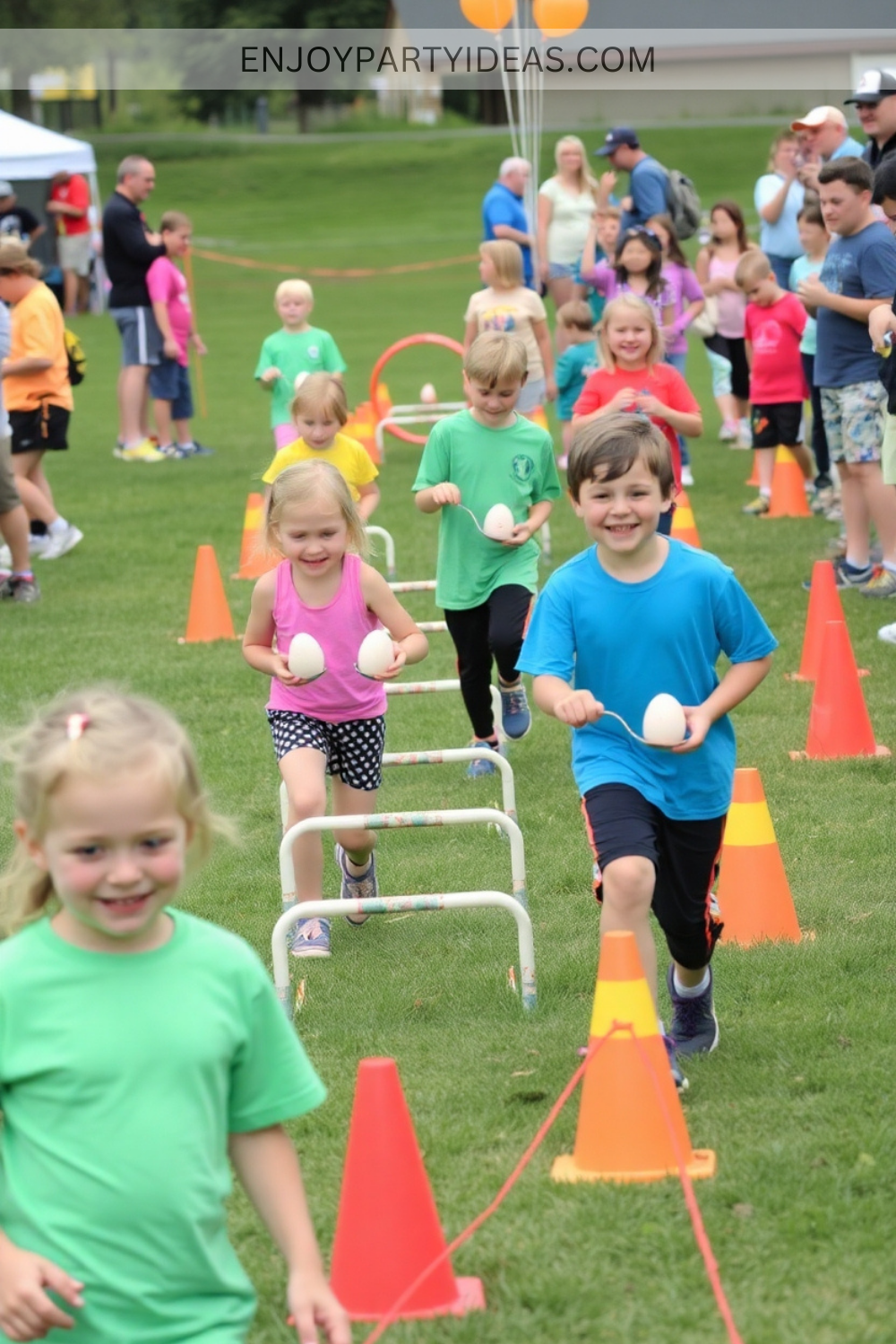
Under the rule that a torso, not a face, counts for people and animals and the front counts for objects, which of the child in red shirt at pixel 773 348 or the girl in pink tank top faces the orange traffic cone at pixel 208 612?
the child in red shirt

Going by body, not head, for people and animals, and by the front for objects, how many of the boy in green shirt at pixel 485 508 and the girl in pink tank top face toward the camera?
2

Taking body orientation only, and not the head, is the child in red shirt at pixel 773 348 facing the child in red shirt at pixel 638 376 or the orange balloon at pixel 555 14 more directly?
the child in red shirt

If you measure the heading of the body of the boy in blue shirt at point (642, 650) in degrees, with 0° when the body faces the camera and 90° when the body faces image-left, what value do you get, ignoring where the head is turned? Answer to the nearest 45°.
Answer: approximately 0°

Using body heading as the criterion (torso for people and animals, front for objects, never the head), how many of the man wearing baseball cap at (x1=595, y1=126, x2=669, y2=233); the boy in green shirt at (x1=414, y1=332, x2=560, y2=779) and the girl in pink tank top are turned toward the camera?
2

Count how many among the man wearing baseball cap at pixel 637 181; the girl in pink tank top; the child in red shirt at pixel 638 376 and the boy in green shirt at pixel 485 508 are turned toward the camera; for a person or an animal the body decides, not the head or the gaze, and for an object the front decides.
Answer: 3

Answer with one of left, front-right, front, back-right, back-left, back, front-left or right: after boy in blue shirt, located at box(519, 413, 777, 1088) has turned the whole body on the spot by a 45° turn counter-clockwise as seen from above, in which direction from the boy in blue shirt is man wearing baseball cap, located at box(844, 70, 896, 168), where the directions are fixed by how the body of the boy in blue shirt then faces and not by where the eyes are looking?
back-left

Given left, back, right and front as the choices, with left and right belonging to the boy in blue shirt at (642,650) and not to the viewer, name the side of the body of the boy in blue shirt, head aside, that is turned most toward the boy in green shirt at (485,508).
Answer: back
